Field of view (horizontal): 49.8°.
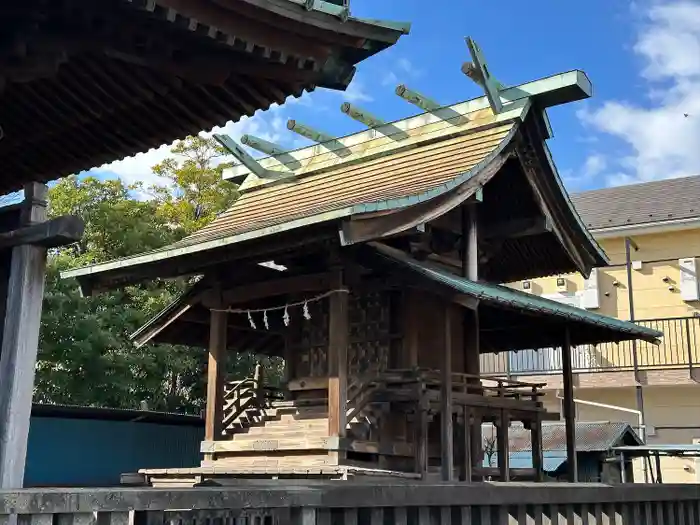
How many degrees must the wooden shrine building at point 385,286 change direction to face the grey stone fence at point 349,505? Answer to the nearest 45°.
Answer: approximately 45° to its left

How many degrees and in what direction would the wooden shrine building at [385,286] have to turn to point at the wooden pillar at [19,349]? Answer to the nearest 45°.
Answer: approximately 45° to its left

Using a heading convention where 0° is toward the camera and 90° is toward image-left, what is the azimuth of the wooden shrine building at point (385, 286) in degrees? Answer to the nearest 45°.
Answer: approximately 45°

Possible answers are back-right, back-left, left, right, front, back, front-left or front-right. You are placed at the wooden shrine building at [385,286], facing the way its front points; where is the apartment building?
back

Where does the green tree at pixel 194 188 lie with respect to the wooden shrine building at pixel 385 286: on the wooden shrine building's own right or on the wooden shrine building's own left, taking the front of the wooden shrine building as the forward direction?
on the wooden shrine building's own right
